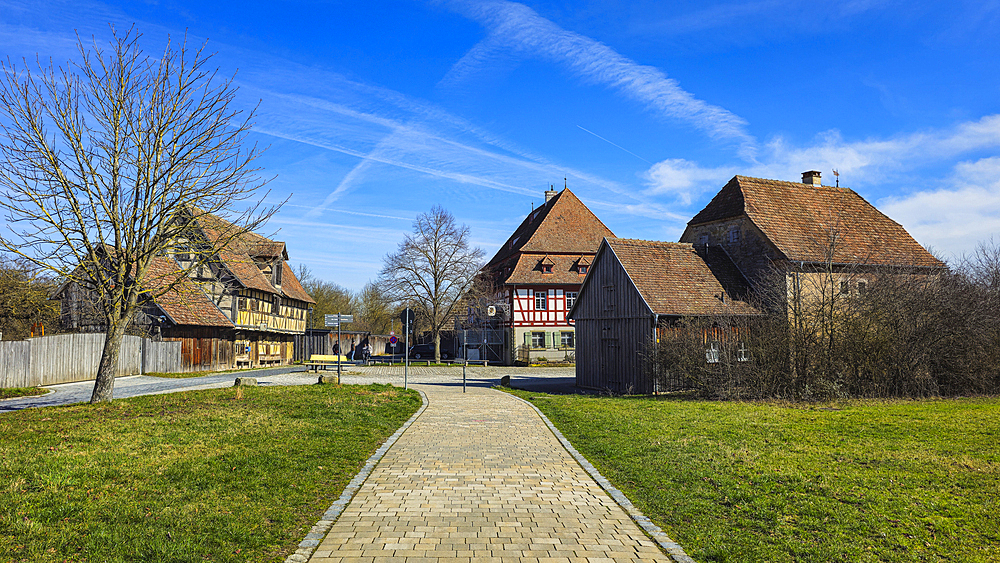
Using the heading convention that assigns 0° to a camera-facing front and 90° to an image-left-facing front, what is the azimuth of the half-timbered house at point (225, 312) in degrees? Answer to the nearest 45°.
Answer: approximately 315°

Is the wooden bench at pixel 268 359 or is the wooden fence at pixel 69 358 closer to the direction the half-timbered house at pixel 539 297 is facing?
the wooden fence

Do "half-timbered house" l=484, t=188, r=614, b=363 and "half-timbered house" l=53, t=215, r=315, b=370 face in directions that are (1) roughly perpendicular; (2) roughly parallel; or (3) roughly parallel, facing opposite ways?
roughly perpendicular

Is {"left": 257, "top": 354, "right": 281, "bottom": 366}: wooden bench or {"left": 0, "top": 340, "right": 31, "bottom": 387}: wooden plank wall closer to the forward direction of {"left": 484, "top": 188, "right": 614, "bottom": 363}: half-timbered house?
the wooden plank wall

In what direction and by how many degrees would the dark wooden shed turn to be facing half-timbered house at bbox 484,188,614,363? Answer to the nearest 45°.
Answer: approximately 135° to its right

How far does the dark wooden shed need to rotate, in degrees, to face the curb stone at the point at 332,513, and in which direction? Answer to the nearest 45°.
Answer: approximately 45° to its left

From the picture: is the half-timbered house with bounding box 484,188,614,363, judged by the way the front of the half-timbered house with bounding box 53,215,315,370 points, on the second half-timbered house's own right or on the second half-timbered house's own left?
on the second half-timbered house's own left

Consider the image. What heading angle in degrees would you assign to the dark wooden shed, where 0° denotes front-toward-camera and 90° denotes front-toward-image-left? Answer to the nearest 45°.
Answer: approximately 45°

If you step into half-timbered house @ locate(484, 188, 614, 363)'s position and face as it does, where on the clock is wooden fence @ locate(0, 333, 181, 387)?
The wooden fence is roughly at 1 o'clock from the half-timbered house.

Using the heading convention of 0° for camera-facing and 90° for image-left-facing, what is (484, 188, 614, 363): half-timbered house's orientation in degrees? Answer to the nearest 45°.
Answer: approximately 0°

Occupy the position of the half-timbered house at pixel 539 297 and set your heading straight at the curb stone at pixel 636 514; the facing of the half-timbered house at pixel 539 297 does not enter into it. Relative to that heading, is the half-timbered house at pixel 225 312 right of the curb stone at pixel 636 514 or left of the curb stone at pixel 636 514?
right
